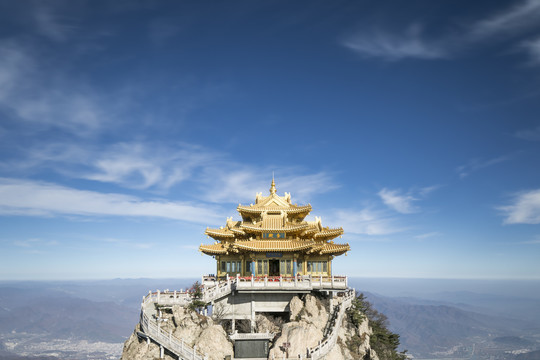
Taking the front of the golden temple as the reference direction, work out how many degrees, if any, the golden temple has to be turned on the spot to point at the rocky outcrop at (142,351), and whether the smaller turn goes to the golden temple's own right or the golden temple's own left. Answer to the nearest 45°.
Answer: approximately 45° to the golden temple's own right

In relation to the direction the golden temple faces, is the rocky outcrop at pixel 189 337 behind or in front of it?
in front

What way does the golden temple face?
toward the camera
